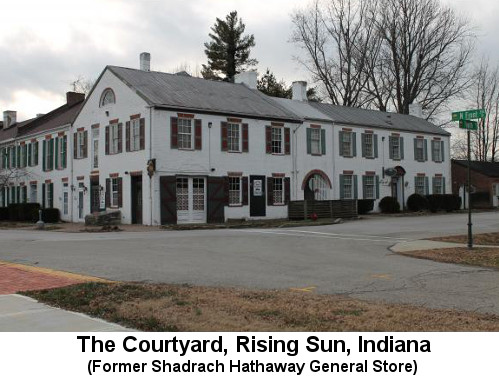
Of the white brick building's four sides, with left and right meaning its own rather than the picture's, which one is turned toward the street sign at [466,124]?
front

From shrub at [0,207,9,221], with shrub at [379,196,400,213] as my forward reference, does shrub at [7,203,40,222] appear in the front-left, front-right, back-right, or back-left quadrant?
front-right

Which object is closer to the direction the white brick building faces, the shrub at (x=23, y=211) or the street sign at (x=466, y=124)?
the street sign

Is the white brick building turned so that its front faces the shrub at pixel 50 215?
no

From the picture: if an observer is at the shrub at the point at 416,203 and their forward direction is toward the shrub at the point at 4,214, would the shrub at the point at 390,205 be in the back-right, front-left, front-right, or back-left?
front-left

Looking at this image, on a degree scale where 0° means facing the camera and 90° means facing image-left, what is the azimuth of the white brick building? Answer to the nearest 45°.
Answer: approximately 315°

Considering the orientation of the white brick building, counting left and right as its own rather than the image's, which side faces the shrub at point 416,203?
left

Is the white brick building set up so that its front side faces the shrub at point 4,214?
no
